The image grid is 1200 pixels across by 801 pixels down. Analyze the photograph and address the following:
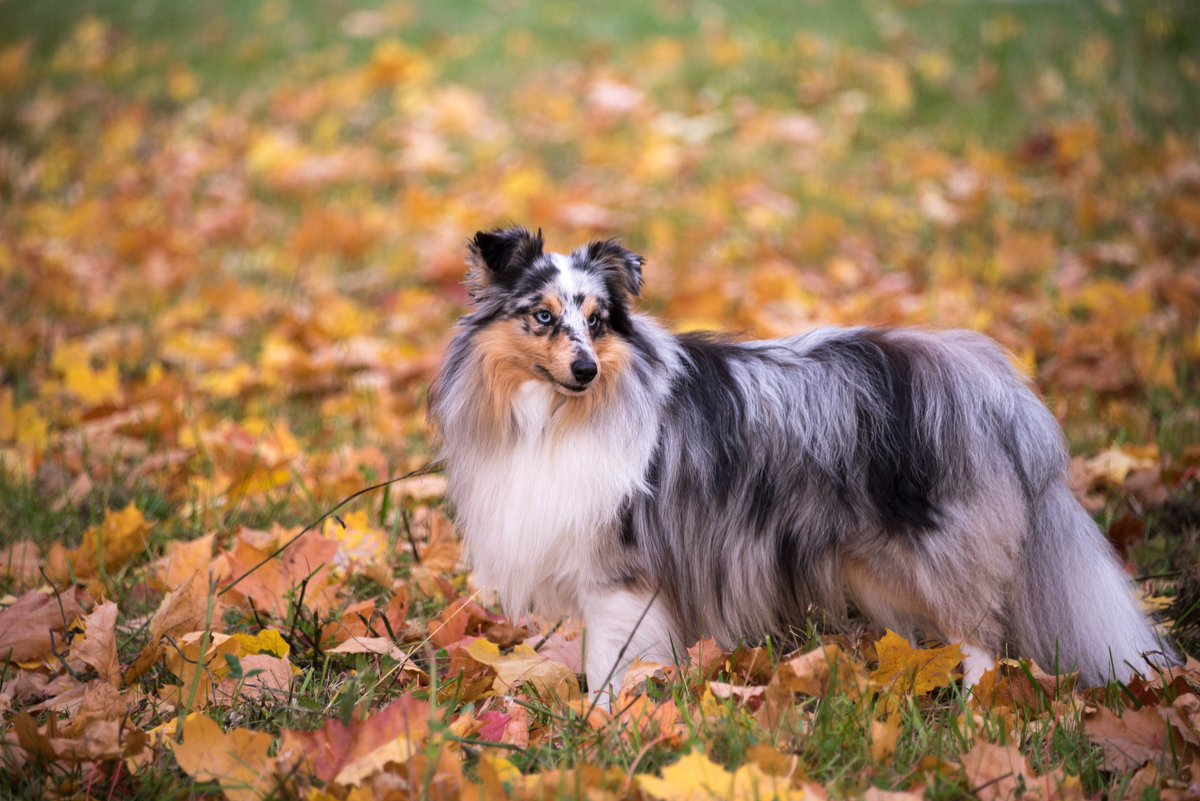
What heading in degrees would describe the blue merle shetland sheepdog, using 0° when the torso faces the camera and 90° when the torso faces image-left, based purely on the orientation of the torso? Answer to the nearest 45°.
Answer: approximately 90°

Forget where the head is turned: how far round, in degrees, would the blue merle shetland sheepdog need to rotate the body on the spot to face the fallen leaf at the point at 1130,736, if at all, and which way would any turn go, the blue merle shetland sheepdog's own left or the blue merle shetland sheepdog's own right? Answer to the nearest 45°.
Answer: approximately 135° to the blue merle shetland sheepdog's own left

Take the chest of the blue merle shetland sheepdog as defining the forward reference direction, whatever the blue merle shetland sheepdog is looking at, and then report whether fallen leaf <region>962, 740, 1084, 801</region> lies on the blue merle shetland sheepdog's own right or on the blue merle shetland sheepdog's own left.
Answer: on the blue merle shetland sheepdog's own left

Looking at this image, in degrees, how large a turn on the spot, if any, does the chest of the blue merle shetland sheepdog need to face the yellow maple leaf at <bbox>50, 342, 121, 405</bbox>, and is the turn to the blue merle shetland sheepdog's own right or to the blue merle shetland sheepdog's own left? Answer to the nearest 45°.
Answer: approximately 45° to the blue merle shetland sheepdog's own right

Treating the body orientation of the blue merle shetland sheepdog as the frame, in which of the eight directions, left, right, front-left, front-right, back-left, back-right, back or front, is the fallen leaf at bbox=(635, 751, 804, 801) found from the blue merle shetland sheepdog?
left

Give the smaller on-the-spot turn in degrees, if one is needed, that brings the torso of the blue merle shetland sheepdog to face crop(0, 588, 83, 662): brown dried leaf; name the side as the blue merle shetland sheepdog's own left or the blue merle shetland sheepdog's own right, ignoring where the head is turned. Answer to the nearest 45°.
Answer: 0° — it already faces it
